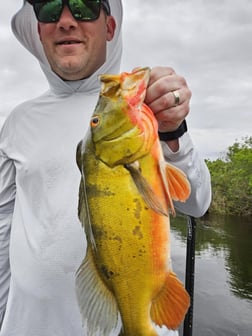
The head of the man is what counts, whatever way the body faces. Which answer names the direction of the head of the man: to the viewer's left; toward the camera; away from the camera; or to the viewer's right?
toward the camera

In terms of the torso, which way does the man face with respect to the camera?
toward the camera
